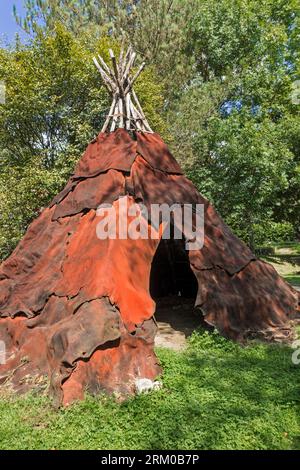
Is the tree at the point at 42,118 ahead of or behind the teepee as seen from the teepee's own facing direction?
behind

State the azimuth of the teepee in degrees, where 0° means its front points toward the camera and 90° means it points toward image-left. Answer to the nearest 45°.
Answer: approximately 315°
